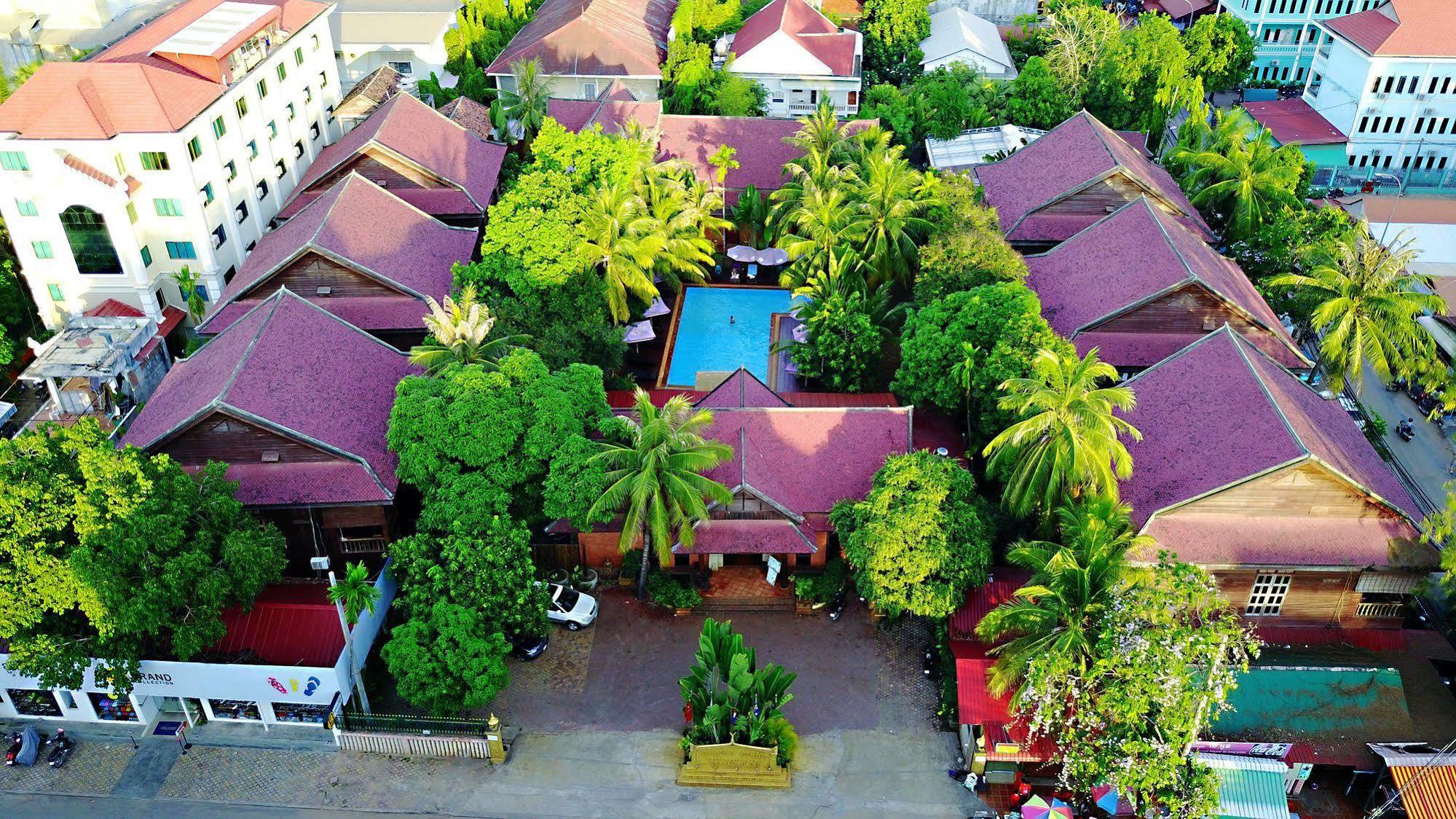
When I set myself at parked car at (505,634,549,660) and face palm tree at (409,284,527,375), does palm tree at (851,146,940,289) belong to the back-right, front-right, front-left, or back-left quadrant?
front-right

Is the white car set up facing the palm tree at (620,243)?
no

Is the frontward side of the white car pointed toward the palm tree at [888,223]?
no

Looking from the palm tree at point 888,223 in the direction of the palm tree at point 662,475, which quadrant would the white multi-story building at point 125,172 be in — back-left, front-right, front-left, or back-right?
front-right

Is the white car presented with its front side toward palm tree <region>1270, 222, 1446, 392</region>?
no

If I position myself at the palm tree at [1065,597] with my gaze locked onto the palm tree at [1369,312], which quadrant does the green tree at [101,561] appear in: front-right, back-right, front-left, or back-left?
back-left

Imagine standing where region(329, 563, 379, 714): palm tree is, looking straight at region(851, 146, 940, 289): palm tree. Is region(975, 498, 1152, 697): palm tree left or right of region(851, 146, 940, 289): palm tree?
right

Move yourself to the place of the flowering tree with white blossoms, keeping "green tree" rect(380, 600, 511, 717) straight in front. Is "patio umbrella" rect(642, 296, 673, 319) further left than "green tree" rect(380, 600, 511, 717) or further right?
right
